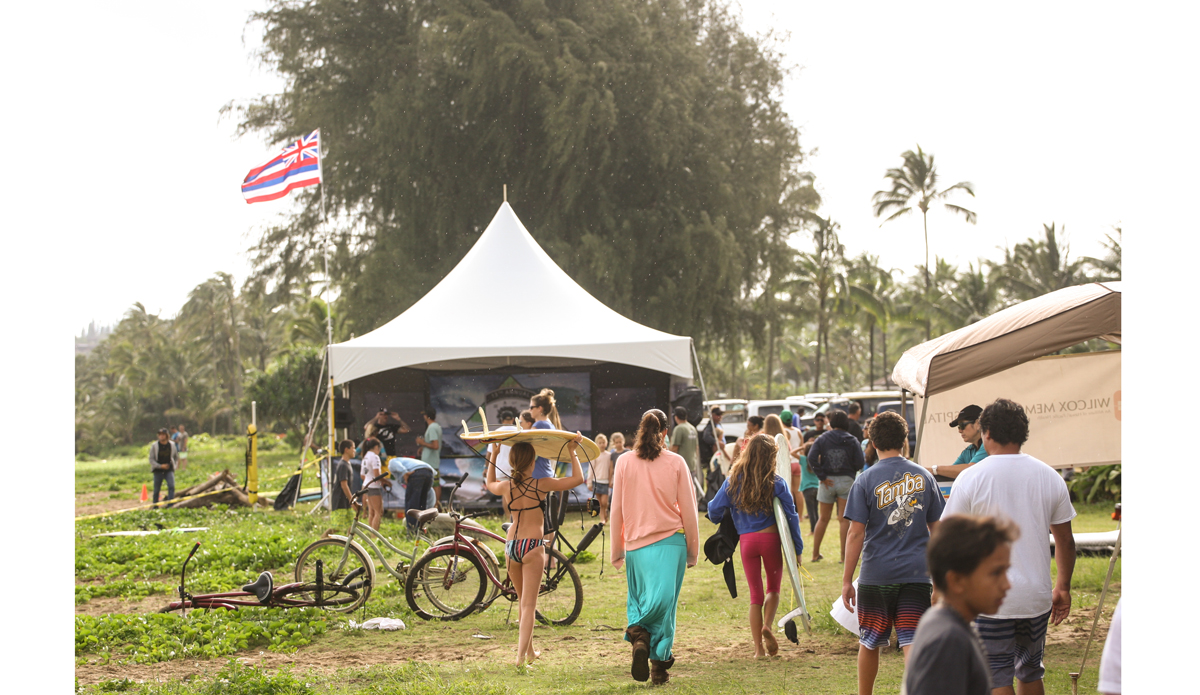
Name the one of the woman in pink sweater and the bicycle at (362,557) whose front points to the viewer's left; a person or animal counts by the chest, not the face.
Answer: the bicycle

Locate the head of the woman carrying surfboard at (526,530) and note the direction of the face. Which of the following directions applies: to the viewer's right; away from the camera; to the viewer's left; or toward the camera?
away from the camera

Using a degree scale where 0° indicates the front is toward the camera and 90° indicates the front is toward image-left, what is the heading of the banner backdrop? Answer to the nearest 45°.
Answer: approximately 0°

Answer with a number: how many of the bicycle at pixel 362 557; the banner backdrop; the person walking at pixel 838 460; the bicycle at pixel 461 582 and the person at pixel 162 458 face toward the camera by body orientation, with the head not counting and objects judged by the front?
2

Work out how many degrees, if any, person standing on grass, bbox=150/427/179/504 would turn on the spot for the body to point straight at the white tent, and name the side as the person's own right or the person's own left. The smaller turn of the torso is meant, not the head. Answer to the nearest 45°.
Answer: approximately 45° to the person's own left

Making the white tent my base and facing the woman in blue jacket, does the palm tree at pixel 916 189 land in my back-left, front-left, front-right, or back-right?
back-left

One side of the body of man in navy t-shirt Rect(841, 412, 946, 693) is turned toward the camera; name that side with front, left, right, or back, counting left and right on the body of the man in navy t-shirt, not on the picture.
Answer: back

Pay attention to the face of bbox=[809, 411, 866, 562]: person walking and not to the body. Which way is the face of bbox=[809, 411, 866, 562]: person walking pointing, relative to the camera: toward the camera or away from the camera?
away from the camera

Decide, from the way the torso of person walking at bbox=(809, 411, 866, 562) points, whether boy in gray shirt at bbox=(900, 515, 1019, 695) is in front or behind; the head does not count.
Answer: behind

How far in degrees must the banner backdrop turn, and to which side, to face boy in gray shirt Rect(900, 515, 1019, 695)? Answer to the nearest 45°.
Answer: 0° — it already faces them

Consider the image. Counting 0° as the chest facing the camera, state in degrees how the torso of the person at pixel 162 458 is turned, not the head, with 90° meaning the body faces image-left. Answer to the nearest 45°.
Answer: approximately 0°

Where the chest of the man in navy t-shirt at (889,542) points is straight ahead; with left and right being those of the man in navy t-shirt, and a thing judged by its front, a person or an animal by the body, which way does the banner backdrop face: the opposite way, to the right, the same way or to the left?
the opposite way

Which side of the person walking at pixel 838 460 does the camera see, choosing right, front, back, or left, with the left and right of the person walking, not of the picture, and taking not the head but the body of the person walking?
back

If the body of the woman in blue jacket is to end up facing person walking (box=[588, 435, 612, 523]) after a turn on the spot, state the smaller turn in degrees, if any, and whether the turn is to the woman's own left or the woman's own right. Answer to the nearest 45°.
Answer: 0° — they already face them

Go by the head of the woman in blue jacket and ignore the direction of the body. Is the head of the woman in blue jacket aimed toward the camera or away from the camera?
away from the camera
